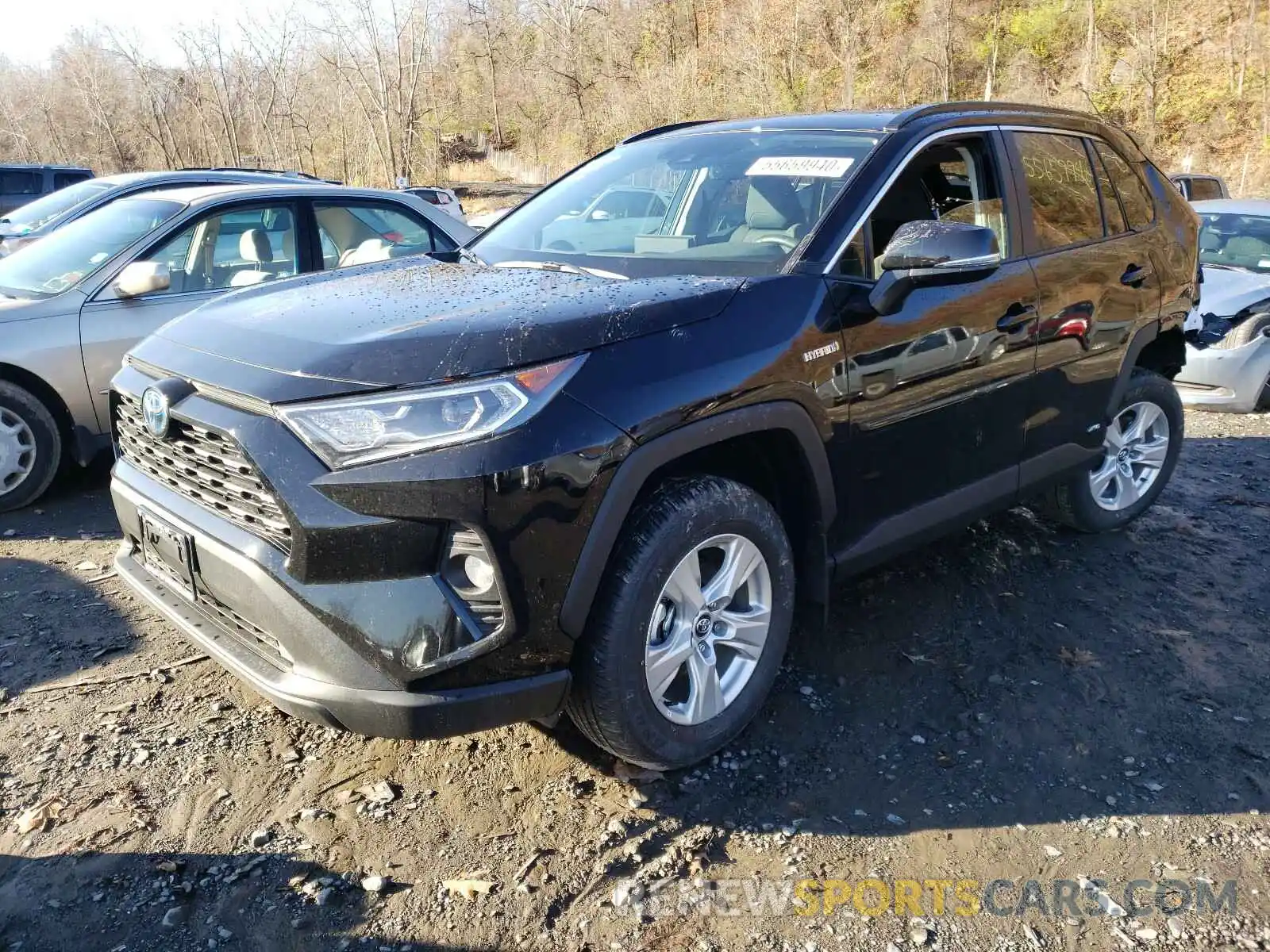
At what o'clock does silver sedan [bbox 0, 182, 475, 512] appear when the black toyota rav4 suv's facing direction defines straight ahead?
The silver sedan is roughly at 3 o'clock from the black toyota rav4 suv.

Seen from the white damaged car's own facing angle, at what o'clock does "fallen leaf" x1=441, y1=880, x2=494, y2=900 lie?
The fallen leaf is roughly at 11 o'clock from the white damaged car.

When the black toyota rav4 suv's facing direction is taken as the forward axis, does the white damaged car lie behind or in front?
behind

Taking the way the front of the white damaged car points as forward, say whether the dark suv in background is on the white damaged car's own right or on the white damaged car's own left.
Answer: on the white damaged car's own right

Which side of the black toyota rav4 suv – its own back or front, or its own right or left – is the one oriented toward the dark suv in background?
right

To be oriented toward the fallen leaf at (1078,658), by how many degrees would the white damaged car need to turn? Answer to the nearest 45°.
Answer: approximately 45° to its left

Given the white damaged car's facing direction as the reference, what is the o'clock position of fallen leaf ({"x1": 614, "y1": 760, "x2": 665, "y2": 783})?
The fallen leaf is roughly at 11 o'clock from the white damaged car.

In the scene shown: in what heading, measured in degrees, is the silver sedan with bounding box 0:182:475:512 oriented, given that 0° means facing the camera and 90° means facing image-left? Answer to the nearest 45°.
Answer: approximately 45°

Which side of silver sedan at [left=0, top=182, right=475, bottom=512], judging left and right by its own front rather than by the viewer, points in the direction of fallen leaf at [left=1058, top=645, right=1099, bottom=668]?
left
